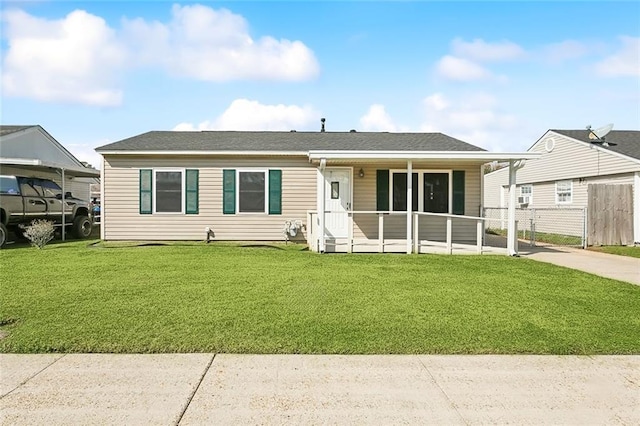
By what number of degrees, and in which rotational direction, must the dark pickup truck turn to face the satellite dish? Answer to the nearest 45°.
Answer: approximately 45° to its right

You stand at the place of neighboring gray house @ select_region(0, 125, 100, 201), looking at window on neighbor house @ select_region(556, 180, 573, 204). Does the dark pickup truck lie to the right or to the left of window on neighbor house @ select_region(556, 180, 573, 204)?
right

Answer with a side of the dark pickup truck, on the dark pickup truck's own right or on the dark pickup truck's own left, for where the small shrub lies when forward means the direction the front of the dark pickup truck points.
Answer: on the dark pickup truck's own right

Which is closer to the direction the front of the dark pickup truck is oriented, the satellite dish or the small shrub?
the satellite dish

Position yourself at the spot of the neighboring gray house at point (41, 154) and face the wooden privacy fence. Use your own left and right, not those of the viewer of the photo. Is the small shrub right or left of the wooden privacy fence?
right

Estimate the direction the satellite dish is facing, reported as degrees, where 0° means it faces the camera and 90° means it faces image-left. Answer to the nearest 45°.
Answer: approximately 45°

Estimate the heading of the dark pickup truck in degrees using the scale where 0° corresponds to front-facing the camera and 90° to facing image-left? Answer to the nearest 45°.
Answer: approximately 225°
